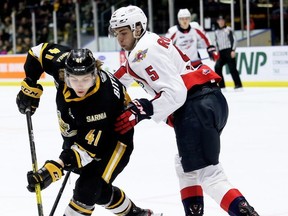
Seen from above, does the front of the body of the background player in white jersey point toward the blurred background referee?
no

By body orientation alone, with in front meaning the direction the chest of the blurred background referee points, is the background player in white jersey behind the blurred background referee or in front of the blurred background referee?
in front

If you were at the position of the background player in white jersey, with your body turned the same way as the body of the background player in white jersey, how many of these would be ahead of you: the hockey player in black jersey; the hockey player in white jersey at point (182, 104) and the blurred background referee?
2

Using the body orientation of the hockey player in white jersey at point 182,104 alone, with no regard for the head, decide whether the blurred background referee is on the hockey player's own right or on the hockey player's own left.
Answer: on the hockey player's own right

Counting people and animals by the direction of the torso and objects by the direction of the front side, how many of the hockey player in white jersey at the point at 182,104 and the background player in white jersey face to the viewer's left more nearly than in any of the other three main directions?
1

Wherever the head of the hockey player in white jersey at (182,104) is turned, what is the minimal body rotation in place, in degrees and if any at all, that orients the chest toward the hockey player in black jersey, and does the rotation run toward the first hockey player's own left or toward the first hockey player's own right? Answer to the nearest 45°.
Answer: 0° — they already face them

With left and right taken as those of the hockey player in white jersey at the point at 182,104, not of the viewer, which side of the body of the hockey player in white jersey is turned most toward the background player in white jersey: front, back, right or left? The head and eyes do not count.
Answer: right

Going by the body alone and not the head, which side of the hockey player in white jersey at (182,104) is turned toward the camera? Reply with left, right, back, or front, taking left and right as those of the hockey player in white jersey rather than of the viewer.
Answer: left

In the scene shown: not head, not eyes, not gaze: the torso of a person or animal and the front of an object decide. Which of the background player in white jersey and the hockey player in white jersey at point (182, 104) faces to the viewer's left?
the hockey player in white jersey

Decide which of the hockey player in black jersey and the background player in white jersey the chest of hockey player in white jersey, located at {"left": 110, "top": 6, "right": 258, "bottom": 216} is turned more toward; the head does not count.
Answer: the hockey player in black jersey

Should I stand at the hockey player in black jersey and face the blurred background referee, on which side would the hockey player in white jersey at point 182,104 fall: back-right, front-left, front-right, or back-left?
front-right

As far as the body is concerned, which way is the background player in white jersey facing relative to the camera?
toward the camera

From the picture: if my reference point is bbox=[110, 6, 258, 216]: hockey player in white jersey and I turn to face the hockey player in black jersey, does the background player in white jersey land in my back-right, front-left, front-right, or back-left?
back-right
